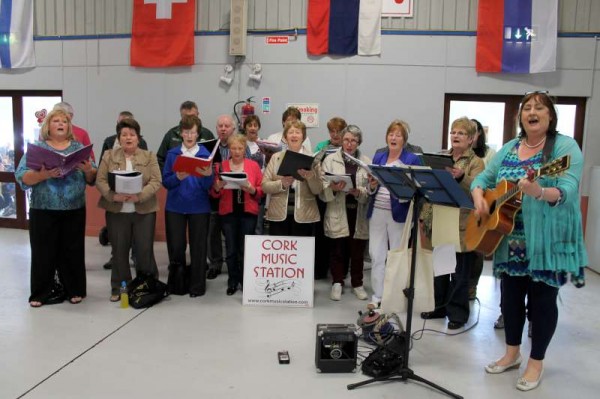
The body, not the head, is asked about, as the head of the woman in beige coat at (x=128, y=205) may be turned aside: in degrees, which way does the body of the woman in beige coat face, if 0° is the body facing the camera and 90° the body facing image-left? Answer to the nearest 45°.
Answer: approximately 0°

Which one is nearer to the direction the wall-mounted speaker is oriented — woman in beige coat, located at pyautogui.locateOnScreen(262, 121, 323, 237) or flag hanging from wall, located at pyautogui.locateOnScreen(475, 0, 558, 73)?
the woman in beige coat

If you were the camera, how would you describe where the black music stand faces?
facing away from the viewer and to the right of the viewer

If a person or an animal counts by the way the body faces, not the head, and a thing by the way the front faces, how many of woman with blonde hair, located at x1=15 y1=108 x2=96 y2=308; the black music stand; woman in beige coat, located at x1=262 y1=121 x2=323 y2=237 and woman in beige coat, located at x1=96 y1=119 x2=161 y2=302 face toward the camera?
3

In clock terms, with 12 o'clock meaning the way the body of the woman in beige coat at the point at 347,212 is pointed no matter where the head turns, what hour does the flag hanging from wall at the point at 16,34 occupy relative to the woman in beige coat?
The flag hanging from wall is roughly at 4 o'clock from the woman in beige coat.

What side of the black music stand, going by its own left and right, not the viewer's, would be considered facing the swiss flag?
left

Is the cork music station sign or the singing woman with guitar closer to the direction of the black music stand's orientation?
the singing woman with guitar
